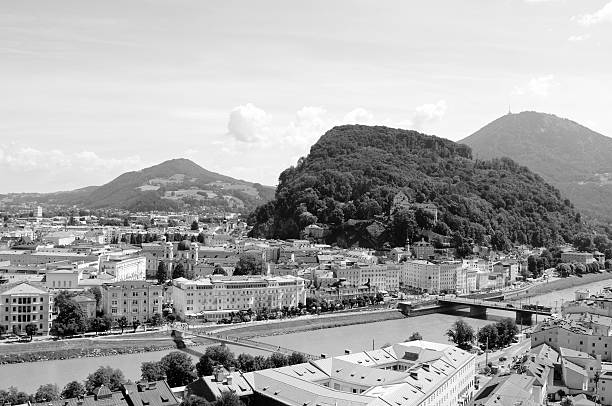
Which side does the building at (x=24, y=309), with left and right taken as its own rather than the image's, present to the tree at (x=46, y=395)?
front

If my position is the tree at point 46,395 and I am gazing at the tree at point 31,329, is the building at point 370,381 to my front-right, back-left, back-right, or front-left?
back-right

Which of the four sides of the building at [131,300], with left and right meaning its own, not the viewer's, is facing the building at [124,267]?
back

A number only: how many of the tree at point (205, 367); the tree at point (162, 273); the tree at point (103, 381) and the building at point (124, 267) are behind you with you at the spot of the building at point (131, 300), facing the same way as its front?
2

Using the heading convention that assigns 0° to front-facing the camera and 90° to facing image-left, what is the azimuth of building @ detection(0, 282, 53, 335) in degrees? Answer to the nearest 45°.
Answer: approximately 0°

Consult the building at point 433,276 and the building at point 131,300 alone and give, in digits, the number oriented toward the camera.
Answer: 2

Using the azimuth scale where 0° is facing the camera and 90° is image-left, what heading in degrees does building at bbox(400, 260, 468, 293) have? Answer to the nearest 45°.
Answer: approximately 0°

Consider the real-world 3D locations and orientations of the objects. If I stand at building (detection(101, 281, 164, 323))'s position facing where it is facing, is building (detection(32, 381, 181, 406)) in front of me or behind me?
in front

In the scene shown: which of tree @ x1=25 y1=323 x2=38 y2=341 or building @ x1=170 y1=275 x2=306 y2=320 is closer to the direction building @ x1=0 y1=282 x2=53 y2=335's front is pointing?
the tree

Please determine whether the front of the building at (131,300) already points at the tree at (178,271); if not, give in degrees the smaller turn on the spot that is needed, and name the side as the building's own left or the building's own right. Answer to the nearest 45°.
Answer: approximately 180°

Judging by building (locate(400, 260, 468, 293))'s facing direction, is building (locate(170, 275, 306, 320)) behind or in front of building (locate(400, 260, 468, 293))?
in front
